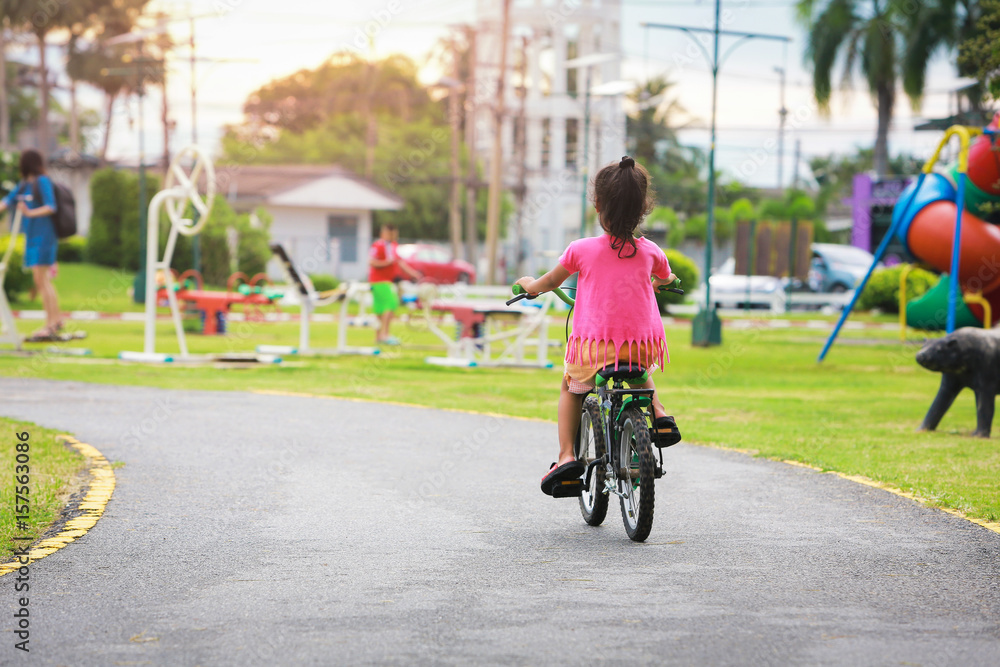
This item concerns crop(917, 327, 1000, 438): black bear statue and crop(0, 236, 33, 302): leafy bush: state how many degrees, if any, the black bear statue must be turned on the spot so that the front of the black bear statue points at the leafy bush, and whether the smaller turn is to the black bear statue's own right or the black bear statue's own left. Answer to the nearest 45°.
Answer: approximately 45° to the black bear statue's own right

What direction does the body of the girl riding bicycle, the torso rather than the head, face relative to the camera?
away from the camera

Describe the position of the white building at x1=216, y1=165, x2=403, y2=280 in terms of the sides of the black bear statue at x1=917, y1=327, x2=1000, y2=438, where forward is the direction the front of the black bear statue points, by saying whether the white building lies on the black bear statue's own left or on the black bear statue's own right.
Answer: on the black bear statue's own right

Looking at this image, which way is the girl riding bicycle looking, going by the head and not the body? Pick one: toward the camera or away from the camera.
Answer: away from the camera

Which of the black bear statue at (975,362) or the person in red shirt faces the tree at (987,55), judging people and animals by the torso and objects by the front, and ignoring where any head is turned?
the person in red shirt

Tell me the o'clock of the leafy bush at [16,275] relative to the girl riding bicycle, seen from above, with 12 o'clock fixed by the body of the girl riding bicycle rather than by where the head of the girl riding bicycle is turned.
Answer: The leafy bush is roughly at 11 o'clock from the girl riding bicycle.

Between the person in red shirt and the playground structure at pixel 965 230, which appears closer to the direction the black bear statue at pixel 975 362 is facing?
the person in red shirt

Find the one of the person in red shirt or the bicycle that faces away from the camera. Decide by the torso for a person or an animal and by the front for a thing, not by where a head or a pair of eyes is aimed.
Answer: the bicycle

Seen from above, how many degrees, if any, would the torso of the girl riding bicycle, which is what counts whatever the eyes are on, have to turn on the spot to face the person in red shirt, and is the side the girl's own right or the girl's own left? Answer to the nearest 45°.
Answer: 0° — they already face them

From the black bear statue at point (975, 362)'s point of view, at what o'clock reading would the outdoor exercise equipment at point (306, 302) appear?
The outdoor exercise equipment is roughly at 1 o'clock from the black bear statue.

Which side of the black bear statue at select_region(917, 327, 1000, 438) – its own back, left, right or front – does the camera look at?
left

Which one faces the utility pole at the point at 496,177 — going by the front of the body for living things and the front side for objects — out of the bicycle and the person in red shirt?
the bicycle

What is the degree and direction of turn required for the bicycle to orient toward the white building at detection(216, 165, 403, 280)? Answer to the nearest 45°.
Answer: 0° — it already faces it

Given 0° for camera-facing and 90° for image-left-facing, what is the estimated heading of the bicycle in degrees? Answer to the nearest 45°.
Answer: approximately 180°
